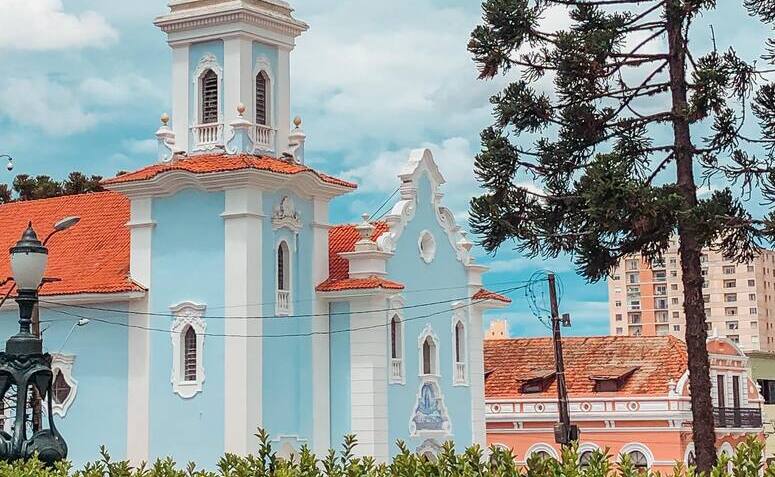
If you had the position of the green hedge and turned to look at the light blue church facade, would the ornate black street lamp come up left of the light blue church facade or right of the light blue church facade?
left

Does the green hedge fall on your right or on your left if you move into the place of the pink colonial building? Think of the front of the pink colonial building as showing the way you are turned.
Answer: on your right

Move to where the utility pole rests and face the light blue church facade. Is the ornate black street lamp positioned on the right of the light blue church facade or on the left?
left

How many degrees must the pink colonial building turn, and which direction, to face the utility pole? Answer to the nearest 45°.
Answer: approximately 45° to its right

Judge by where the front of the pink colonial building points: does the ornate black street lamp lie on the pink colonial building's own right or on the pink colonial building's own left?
on the pink colonial building's own right

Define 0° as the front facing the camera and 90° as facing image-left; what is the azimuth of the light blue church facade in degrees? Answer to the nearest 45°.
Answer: approximately 315°

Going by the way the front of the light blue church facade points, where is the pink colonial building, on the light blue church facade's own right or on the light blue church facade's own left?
on the light blue church facade's own left

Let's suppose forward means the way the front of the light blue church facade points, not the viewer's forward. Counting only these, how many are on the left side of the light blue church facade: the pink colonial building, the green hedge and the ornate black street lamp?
1

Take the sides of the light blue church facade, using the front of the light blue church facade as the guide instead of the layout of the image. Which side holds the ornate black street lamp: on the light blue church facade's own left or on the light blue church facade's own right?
on the light blue church facade's own right

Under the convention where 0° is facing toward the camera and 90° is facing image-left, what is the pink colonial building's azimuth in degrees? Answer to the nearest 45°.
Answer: approximately 315°

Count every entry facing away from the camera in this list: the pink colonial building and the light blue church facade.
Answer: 0

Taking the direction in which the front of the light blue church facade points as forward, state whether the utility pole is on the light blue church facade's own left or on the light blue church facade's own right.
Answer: on the light blue church facade's own left
